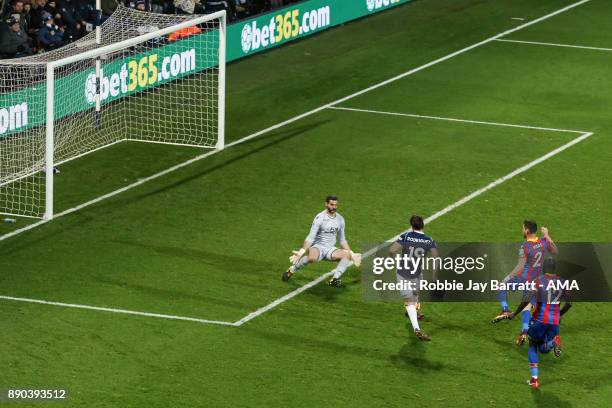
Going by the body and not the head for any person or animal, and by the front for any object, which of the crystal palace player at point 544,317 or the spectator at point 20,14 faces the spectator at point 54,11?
the crystal palace player

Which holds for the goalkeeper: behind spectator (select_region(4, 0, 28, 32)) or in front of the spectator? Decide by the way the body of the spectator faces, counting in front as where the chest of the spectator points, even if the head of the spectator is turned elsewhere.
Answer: in front

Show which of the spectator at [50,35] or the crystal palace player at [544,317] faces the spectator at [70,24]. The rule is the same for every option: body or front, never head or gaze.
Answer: the crystal palace player

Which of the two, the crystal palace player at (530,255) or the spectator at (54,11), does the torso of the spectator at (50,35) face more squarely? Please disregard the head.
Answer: the crystal palace player

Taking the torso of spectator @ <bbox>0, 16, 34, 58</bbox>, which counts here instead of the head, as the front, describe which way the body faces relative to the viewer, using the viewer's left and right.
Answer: facing the viewer and to the right of the viewer

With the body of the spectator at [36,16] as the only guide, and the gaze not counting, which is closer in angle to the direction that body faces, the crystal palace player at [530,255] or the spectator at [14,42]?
the crystal palace player

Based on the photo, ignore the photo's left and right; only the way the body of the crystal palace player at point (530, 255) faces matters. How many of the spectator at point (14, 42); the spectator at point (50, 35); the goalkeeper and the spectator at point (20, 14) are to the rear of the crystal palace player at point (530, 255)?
0

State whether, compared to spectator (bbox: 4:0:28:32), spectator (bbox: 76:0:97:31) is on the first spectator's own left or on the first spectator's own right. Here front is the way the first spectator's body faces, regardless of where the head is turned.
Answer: on the first spectator's own left

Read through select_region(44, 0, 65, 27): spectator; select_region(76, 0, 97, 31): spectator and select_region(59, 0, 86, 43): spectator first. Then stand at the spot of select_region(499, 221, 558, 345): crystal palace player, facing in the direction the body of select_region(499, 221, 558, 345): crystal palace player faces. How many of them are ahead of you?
3

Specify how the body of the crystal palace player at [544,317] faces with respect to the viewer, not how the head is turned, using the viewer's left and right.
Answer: facing away from the viewer and to the left of the viewer

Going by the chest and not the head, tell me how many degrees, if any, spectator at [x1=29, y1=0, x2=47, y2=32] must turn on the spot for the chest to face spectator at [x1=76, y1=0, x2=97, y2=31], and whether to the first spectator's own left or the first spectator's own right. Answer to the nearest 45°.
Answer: approximately 90° to the first spectator's own left

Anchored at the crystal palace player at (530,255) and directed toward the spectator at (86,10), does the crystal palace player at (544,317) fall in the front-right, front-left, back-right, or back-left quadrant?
back-left

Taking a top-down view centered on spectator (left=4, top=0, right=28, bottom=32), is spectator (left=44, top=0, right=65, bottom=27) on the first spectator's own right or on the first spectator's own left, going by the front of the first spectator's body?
on the first spectator's own left

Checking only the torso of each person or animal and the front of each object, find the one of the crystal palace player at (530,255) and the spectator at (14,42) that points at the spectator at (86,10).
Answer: the crystal palace player

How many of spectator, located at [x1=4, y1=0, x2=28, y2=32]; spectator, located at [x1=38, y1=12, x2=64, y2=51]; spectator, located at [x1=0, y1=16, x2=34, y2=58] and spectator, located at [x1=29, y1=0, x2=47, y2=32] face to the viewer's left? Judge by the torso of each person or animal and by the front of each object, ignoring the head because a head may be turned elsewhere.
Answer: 0

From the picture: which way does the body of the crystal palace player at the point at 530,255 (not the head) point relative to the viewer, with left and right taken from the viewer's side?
facing away from the viewer and to the left of the viewer

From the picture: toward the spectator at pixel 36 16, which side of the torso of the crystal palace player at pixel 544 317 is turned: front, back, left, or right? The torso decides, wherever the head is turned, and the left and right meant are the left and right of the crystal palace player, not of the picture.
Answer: front

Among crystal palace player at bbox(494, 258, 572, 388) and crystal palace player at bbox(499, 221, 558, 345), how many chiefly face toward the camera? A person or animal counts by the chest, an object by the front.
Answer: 0
